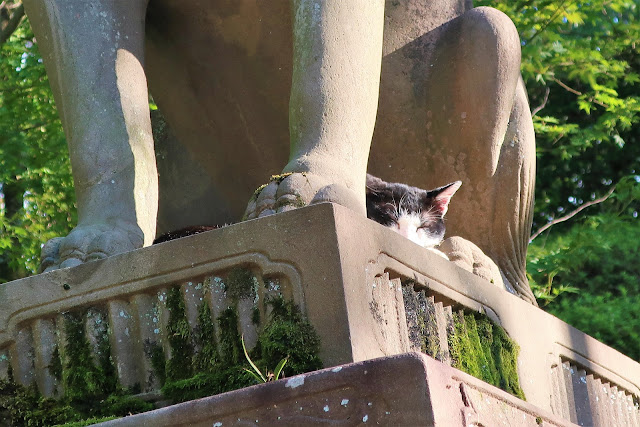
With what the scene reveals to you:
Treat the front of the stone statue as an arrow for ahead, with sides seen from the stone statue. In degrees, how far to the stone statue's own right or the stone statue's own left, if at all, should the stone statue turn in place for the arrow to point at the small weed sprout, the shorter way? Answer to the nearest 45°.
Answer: approximately 45° to the stone statue's own left

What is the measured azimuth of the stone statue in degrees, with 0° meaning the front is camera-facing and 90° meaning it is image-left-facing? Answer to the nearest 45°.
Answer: approximately 45°
